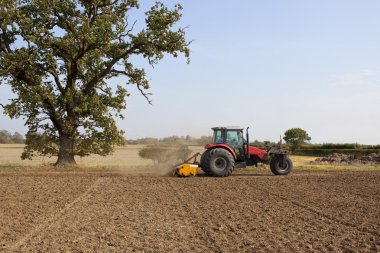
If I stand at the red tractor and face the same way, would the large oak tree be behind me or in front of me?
behind

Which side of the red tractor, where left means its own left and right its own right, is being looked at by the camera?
right
